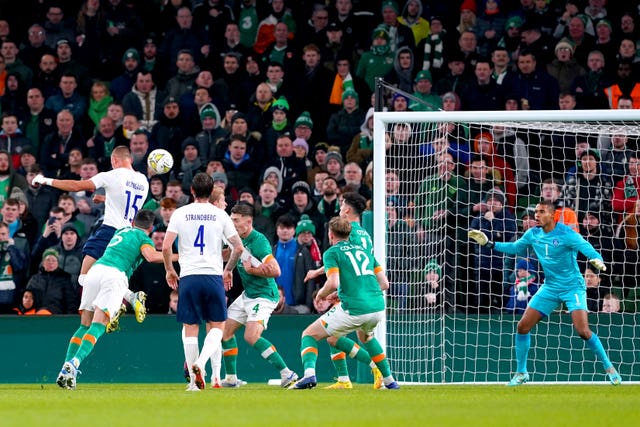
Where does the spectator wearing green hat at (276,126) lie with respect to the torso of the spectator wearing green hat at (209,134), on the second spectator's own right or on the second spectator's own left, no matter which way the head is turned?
on the second spectator's own left

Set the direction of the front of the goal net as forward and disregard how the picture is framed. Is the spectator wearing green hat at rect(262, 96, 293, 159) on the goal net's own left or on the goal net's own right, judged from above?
on the goal net's own right

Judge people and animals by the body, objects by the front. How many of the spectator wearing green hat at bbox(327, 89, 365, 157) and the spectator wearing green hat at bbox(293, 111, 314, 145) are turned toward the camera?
2

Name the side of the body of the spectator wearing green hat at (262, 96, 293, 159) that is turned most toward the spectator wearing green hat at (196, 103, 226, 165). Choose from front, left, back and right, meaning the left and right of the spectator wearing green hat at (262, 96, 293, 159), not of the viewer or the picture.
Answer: right

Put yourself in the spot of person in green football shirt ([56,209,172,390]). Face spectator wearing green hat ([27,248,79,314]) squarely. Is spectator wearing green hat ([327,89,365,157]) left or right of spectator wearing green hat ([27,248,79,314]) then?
right

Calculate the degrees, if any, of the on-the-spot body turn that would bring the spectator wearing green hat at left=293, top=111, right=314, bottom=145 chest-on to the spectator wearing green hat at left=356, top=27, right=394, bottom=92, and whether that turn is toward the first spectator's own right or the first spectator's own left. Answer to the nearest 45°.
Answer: approximately 135° to the first spectator's own left

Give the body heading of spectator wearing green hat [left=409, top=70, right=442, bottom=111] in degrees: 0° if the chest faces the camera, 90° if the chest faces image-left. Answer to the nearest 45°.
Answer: approximately 0°
